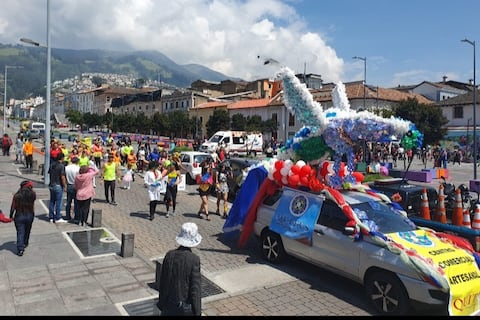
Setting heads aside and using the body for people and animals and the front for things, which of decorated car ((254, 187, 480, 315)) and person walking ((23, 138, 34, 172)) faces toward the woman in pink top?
the person walking

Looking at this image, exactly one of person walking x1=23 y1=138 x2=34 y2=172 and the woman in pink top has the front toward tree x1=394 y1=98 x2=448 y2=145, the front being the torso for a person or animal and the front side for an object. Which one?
the woman in pink top

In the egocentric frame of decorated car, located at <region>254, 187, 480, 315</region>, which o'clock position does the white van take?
The white van is roughly at 7 o'clock from the decorated car.

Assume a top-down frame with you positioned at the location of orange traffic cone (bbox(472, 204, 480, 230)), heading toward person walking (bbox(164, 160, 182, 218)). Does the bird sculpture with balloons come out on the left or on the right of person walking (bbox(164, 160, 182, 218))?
left

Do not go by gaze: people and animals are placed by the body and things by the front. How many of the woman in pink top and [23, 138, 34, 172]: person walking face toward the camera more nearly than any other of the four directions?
1

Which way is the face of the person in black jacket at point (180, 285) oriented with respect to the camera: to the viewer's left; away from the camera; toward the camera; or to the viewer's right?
away from the camera
